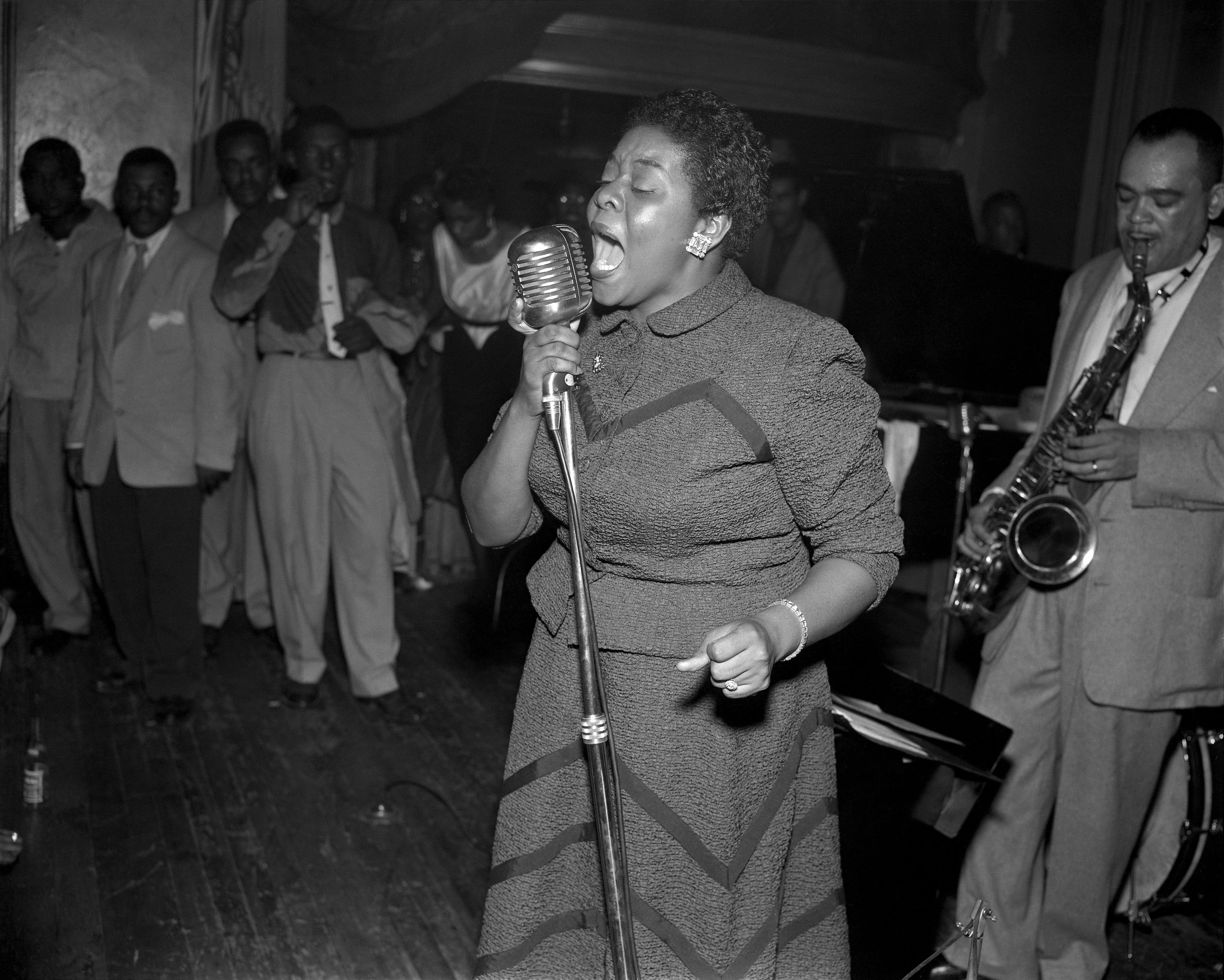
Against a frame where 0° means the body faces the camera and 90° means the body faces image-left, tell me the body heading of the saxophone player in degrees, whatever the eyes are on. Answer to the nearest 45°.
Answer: approximately 45°

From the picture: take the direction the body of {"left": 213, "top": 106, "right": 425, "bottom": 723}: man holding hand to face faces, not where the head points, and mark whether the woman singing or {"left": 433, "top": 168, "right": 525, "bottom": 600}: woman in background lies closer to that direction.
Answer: the woman singing

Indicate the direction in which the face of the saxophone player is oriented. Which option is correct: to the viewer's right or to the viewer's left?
to the viewer's left

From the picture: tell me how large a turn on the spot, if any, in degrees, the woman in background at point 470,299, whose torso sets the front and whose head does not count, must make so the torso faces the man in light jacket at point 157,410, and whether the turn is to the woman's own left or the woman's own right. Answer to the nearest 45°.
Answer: approximately 45° to the woman's own right

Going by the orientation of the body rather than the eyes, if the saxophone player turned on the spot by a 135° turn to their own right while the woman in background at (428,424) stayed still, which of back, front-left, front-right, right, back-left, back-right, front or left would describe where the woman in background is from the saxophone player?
front-left

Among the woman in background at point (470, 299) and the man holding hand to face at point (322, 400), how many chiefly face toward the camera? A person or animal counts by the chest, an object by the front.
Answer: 2
